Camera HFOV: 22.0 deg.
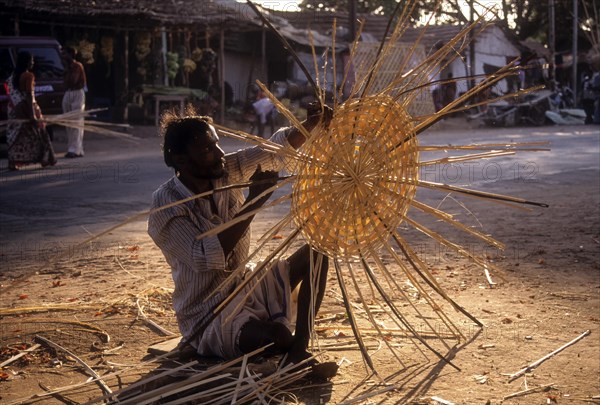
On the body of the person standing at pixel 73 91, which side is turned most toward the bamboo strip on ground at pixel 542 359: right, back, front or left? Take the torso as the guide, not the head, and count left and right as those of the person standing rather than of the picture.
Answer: left

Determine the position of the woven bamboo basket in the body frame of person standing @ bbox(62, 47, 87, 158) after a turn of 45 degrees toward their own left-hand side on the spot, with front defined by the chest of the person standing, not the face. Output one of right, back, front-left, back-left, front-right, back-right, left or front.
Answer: front-left

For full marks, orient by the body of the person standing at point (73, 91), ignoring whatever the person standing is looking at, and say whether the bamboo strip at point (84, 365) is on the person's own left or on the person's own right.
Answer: on the person's own left

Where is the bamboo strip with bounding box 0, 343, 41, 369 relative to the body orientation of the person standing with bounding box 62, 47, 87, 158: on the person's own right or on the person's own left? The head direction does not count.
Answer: on the person's own left

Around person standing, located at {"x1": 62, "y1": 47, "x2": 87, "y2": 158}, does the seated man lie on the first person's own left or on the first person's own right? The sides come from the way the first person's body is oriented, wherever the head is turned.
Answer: on the first person's own left

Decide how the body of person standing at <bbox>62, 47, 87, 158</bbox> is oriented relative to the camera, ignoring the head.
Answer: to the viewer's left

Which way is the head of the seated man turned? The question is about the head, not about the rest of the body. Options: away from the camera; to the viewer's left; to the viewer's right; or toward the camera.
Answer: to the viewer's right
